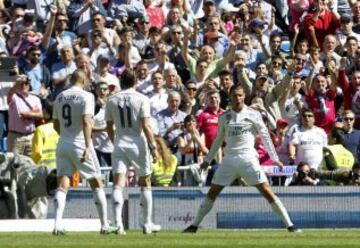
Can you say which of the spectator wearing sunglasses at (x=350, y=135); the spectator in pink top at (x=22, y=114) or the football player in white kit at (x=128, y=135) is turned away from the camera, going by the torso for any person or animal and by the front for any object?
the football player in white kit

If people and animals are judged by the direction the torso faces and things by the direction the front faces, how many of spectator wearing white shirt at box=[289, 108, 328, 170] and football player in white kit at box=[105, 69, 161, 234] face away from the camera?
1

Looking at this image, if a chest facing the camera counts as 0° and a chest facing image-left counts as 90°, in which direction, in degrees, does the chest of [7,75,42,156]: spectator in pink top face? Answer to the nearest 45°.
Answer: approximately 315°

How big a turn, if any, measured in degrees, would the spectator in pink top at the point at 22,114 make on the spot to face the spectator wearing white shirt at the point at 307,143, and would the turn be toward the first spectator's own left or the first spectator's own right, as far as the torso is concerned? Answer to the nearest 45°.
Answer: approximately 45° to the first spectator's own left

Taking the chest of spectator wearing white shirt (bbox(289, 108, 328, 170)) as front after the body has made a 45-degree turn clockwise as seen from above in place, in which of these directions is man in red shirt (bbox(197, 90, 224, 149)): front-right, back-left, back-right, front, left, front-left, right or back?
front-right

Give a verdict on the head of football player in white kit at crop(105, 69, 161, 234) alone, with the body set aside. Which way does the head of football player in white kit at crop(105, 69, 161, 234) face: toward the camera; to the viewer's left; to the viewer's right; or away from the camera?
away from the camera

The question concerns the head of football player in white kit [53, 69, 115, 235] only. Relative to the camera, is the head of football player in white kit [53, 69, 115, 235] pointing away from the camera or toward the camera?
away from the camera

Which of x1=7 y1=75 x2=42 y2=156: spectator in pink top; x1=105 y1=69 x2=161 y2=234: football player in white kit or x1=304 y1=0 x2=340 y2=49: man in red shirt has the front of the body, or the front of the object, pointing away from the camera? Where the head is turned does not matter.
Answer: the football player in white kit
